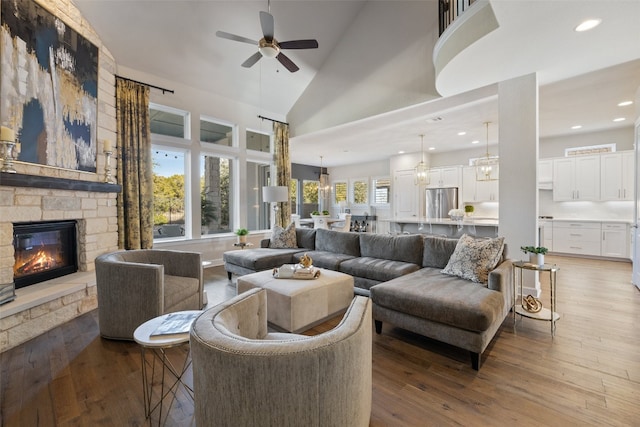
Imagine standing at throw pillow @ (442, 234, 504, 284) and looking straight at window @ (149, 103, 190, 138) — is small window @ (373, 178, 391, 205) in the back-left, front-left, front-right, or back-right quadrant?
front-right

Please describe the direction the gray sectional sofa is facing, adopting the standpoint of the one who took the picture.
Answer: facing the viewer and to the left of the viewer

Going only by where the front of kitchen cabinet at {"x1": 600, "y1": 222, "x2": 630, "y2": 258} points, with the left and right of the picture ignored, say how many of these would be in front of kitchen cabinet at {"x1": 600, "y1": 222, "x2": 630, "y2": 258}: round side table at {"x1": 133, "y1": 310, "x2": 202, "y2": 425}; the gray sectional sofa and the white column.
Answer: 3

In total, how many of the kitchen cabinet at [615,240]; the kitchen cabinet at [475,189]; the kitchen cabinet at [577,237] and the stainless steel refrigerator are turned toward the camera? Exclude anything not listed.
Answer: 4

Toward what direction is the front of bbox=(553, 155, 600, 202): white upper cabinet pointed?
toward the camera

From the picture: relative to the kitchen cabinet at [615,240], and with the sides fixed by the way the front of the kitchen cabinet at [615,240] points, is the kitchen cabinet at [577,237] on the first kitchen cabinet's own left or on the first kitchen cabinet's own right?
on the first kitchen cabinet's own right

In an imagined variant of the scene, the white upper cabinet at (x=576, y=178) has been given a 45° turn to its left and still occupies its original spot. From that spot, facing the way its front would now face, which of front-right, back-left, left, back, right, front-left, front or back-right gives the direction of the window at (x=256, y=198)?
right

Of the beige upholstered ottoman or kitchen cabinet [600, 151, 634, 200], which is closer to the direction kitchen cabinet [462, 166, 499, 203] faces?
the beige upholstered ottoman

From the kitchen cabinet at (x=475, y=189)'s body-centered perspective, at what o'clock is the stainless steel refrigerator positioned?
The stainless steel refrigerator is roughly at 3 o'clock from the kitchen cabinet.

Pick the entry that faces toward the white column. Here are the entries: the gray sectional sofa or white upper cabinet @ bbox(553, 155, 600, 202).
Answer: the white upper cabinet

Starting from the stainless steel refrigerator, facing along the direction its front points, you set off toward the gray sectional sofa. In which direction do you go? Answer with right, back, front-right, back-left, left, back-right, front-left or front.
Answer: front

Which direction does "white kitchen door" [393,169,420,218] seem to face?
toward the camera

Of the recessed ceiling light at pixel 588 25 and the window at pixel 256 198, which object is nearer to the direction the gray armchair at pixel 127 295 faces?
the recessed ceiling light

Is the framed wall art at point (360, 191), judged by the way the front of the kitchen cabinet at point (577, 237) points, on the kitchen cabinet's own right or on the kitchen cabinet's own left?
on the kitchen cabinet's own right

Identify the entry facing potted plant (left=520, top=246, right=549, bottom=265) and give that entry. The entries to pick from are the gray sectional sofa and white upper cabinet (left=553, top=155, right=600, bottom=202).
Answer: the white upper cabinet

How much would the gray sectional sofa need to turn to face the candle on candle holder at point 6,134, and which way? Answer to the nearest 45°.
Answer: approximately 45° to its right

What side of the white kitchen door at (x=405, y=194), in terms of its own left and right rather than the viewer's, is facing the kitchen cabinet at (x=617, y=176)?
left

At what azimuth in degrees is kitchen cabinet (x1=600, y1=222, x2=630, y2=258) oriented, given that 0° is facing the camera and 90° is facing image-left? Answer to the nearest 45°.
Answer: approximately 0°

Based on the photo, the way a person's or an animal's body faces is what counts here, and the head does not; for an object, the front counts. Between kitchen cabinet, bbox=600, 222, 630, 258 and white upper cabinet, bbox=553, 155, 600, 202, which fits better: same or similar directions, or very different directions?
same or similar directions

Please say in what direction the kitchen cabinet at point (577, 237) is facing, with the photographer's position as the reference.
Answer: facing the viewer

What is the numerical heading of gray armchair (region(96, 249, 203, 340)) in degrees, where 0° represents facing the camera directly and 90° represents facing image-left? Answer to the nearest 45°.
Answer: approximately 315°

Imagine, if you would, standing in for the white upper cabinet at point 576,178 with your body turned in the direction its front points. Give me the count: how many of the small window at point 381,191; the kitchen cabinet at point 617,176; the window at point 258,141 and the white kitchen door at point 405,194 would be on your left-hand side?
1
